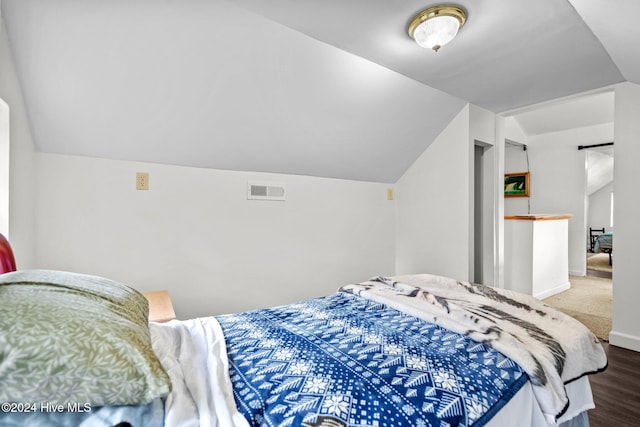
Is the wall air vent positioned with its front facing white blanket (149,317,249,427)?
yes

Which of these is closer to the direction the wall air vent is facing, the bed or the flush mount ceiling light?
the bed

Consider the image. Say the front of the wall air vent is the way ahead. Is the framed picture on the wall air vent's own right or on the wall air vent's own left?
on the wall air vent's own left

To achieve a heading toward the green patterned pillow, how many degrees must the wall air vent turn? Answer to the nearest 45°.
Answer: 0° — it already faces it

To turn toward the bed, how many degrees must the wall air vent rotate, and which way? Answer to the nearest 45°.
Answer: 0° — it already faces it

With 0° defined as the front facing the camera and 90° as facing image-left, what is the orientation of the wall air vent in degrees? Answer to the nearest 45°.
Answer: approximately 0°

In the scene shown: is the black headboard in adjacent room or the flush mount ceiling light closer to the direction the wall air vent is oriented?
the flush mount ceiling light

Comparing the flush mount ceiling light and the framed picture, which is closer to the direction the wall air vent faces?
the flush mount ceiling light

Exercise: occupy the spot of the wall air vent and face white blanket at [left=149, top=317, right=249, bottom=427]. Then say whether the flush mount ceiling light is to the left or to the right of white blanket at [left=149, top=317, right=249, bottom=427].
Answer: left
